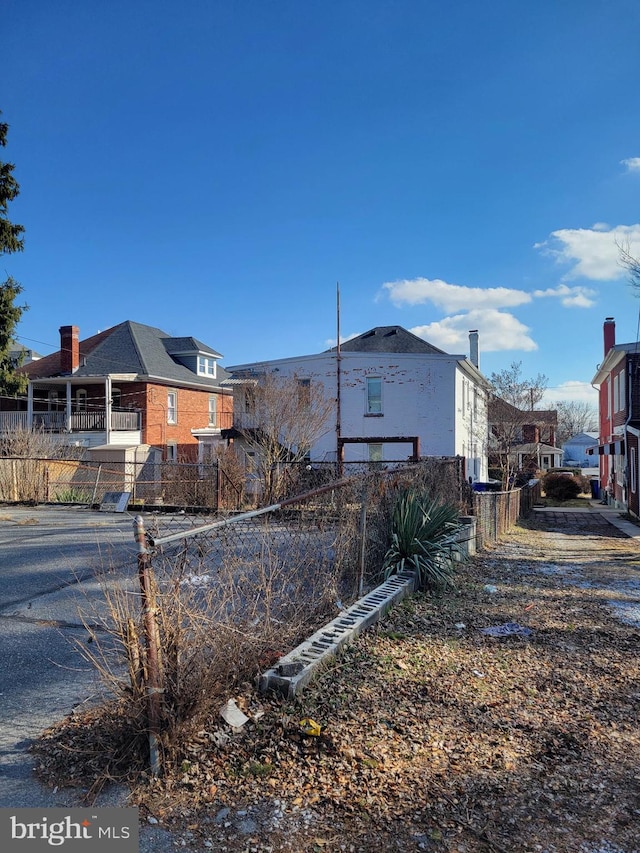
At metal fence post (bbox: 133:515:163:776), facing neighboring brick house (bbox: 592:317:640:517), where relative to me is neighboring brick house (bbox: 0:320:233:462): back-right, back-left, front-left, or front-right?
front-left

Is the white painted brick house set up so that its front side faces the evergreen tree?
no

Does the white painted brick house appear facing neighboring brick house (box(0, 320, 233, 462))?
no

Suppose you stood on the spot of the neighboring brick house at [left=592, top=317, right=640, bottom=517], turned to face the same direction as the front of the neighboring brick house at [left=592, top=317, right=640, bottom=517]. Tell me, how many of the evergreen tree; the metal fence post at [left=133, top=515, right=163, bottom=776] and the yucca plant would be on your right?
0

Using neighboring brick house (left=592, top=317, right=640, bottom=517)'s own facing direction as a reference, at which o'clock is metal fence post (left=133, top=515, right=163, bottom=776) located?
The metal fence post is roughly at 9 o'clock from the neighboring brick house.

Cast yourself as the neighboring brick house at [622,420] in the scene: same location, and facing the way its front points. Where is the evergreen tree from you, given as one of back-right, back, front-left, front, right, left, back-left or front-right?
front-left

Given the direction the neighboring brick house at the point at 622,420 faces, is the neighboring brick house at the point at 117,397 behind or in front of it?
in front

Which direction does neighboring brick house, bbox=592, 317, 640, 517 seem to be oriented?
to the viewer's left

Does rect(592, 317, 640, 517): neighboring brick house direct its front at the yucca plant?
no

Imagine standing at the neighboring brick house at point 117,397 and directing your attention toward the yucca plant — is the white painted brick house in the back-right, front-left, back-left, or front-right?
front-left

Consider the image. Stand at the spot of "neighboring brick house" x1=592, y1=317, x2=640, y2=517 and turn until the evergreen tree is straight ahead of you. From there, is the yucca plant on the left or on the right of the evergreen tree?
left

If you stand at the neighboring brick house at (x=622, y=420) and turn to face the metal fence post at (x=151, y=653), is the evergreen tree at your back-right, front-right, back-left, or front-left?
front-right

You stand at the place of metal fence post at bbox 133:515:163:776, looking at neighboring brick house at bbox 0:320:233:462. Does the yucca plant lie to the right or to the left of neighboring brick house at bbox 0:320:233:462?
right

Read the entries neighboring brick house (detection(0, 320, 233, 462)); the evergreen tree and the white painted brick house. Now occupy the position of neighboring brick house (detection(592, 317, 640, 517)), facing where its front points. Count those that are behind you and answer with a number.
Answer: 0
